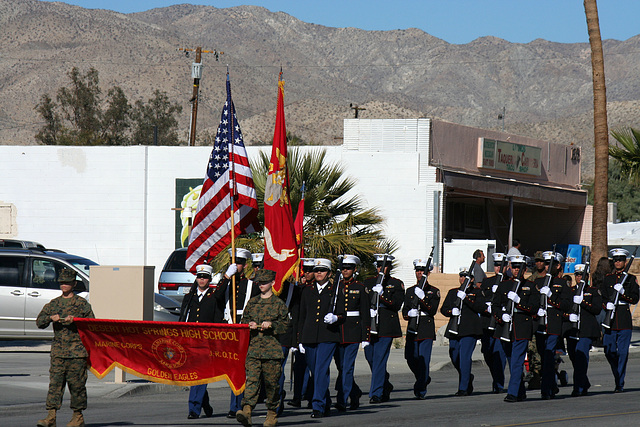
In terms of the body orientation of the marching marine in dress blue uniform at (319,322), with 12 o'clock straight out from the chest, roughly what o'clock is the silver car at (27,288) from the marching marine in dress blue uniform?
The silver car is roughly at 3 o'clock from the marching marine in dress blue uniform.

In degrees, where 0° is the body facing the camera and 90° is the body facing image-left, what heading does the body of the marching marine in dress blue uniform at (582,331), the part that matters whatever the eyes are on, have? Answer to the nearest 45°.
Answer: approximately 45°

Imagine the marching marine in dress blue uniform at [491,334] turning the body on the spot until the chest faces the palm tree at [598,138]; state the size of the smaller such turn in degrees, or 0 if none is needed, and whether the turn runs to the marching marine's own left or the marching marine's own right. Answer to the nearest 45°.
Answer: approximately 135° to the marching marine's own right

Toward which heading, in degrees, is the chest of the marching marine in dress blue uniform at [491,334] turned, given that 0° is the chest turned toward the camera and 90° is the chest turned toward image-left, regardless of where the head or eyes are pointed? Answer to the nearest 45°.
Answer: approximately 45°

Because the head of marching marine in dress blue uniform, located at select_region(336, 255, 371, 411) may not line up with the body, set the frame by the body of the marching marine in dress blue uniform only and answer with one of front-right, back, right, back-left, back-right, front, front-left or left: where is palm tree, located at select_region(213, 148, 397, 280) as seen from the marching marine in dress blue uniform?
back-right

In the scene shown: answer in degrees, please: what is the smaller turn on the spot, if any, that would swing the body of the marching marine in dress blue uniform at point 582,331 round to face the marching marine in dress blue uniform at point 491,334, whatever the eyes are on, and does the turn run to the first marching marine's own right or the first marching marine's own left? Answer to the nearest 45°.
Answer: approximately 45° to the first marching marine's own right
